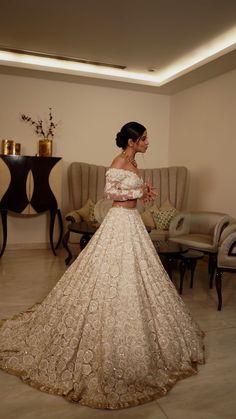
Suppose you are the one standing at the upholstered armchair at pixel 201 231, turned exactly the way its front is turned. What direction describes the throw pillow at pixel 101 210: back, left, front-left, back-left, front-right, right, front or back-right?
front-right

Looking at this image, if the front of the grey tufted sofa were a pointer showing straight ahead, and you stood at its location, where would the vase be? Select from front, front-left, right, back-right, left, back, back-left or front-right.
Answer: right

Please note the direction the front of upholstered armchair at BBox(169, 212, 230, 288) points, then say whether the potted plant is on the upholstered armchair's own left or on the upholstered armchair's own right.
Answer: on the upholstered armchair's own right

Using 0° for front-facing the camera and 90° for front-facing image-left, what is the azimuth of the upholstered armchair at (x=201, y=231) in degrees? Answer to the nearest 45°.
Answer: approximately 45°

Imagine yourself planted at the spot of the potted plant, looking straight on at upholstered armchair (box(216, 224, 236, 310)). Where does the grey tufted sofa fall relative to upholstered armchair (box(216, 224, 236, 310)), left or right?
left

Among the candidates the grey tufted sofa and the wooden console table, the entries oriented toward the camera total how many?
2

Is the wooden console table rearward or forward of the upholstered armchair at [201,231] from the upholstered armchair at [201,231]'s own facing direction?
forward

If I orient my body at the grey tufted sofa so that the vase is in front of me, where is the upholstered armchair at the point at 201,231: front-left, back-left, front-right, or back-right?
back-left

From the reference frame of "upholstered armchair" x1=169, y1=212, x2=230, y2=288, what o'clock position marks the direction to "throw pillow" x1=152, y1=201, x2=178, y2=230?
The throw pillow is roughly at 3 o'clock from the upholstered armchair.

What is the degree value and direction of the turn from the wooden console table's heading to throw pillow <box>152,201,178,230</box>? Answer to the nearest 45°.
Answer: approximately 90° to its left

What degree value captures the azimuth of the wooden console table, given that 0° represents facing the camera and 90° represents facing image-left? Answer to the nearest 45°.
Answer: approximately 0°

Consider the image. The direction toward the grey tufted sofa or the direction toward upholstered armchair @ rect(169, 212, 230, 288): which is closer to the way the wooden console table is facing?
the upholstered armchair

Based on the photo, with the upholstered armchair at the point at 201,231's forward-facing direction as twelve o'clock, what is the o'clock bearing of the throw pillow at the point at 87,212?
The throw pillow is roughly at 2 o'clock from the upholstered armchair.

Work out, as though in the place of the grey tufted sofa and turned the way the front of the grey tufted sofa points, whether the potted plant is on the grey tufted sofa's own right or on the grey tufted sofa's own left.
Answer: on the grey tufted sofa's own right
